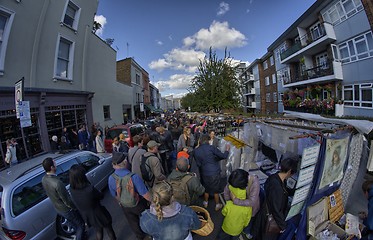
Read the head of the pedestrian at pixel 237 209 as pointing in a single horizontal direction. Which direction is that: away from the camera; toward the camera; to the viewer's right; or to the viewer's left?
away from the camera

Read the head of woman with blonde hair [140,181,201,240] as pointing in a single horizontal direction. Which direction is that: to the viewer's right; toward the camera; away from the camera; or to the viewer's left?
away from the camera

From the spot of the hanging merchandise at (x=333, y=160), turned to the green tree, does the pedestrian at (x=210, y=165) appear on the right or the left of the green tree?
left

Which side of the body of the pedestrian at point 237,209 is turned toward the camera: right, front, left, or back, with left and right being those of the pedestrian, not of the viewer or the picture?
back

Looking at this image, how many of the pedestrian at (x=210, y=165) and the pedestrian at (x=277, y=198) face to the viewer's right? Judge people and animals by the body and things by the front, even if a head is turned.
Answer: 1

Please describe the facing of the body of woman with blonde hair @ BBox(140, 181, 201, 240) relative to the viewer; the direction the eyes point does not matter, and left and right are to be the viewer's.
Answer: facing away from the viewer

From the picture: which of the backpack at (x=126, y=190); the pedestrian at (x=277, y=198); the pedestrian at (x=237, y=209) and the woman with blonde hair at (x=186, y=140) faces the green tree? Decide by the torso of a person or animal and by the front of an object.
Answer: the pedestrian at (x=237, y=209)

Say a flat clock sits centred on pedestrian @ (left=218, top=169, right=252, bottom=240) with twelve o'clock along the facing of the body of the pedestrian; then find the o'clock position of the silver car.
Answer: The silver car is roughly at 9 o'clock from the pedestrian.

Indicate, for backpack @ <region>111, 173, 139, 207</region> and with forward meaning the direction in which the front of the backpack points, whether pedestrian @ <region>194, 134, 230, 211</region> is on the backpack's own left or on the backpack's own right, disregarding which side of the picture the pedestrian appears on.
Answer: on the backpack's own left

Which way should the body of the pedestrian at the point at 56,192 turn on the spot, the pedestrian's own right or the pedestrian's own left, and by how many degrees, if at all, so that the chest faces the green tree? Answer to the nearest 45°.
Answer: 0° — they already face it

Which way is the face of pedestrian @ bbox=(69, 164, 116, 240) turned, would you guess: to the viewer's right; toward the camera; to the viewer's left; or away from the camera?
away from the camera
